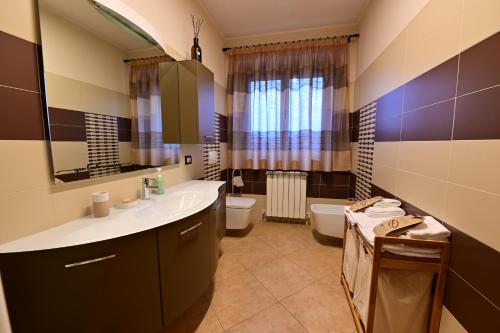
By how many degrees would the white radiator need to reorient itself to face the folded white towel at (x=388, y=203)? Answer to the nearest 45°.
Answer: approximately 45° to its left

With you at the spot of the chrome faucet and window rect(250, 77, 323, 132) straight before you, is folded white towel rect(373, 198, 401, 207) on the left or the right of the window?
right

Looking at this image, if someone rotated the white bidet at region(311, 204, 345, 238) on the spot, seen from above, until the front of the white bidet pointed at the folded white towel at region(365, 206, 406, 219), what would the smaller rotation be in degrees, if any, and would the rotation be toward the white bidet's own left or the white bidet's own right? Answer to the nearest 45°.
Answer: approximately 90° to the white bidet's own left
